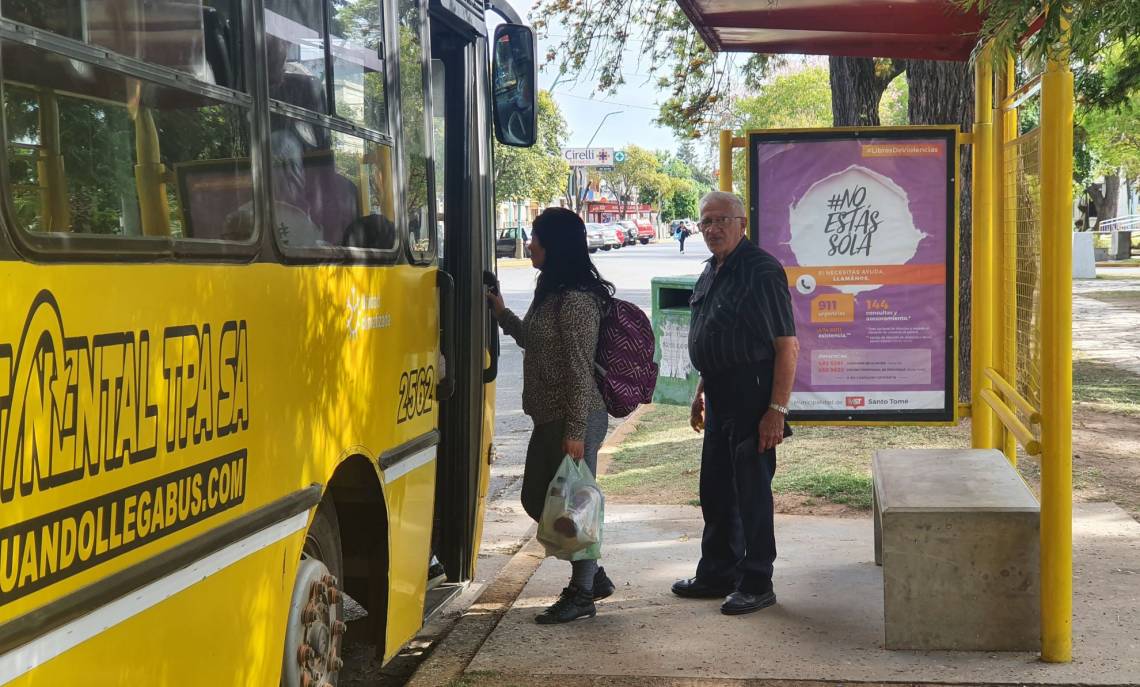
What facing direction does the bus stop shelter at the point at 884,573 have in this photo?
to the viewer's left

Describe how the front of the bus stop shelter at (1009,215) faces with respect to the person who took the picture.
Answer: facing to the left of the viewer

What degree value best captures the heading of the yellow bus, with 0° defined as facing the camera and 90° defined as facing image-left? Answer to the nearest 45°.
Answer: approximately 225°

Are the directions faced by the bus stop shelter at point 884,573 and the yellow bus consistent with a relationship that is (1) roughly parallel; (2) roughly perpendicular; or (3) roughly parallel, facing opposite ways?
roughly perpendicular

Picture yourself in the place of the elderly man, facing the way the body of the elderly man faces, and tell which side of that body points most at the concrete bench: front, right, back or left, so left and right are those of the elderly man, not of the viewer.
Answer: left

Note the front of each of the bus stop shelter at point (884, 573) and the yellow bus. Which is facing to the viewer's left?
the bus stop shelter

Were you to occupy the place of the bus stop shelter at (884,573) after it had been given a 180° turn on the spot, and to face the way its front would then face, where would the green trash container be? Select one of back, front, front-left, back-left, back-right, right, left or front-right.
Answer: left

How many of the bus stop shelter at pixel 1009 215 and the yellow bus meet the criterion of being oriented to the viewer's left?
1

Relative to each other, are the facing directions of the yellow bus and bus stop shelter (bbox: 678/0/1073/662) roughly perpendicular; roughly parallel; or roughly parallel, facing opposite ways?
roughly perpendicular

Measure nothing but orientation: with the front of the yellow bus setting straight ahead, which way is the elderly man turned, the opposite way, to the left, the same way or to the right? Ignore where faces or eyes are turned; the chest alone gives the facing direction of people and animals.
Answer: the opposite way

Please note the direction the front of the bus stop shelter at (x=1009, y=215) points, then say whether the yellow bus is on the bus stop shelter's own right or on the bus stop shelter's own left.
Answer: on the bus stop shelter's own left

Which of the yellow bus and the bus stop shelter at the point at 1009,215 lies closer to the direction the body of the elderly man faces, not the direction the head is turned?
the yellow bus
